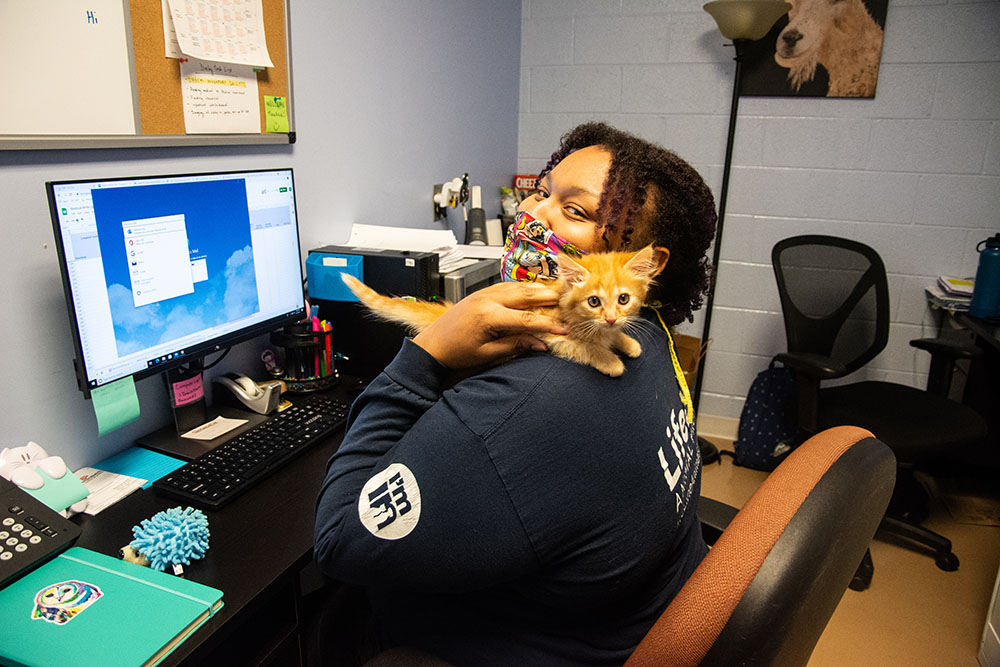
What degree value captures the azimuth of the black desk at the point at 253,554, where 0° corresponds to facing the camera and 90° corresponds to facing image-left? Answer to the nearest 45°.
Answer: approximately 315°

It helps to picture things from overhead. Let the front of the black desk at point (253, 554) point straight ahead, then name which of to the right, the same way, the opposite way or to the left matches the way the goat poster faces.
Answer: to the right

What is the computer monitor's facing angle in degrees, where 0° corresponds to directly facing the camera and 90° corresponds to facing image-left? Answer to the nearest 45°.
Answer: approximately 315°

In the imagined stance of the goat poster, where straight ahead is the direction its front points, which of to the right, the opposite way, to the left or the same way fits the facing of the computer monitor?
to the left

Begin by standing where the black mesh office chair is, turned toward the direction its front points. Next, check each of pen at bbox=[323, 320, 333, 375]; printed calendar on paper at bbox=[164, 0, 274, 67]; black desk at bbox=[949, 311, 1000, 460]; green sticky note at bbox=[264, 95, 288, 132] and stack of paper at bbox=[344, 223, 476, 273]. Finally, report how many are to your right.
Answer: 4

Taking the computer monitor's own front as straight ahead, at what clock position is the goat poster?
The goat poster is roughly at 10 o'clock from the computer monitor.
